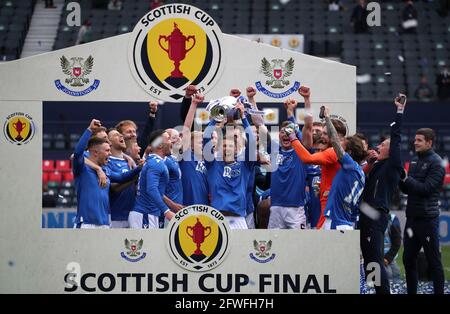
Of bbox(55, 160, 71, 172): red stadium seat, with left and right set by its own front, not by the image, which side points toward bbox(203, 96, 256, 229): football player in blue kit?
front

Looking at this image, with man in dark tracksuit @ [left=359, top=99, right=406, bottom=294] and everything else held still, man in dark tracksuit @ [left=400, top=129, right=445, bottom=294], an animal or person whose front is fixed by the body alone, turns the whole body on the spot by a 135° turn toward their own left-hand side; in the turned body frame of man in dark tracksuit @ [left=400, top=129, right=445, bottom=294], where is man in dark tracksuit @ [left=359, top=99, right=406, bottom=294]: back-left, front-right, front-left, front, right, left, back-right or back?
back-right

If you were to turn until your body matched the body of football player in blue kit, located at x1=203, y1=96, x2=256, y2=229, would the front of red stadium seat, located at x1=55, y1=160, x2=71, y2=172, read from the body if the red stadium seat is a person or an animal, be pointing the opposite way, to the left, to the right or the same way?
the same way

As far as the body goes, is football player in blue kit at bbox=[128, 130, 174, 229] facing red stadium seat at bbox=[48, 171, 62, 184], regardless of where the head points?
no

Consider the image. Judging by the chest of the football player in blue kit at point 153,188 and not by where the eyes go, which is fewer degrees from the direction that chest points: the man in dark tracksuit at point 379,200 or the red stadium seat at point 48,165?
the man in dark tracksuit

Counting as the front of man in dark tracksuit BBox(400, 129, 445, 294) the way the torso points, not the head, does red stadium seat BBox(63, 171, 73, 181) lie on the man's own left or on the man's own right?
on the man's own right

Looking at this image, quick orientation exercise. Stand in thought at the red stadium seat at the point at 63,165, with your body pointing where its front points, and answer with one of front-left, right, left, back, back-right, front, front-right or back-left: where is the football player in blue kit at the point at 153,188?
front

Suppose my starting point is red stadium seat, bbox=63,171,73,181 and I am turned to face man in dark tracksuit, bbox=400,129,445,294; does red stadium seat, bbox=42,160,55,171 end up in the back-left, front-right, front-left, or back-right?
back-right

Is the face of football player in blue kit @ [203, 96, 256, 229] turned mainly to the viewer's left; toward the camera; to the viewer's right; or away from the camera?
toward the camera

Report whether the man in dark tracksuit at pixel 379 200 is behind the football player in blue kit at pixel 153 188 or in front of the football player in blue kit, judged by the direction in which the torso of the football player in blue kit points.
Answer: in front

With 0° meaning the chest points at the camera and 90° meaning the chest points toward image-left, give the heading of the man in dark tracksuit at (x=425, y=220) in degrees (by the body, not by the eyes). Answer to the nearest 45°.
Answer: approximately 45°

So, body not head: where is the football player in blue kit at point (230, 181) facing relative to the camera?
toward the camera

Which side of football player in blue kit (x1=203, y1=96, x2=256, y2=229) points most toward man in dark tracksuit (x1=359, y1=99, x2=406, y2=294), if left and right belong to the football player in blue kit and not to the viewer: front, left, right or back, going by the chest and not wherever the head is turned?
left
